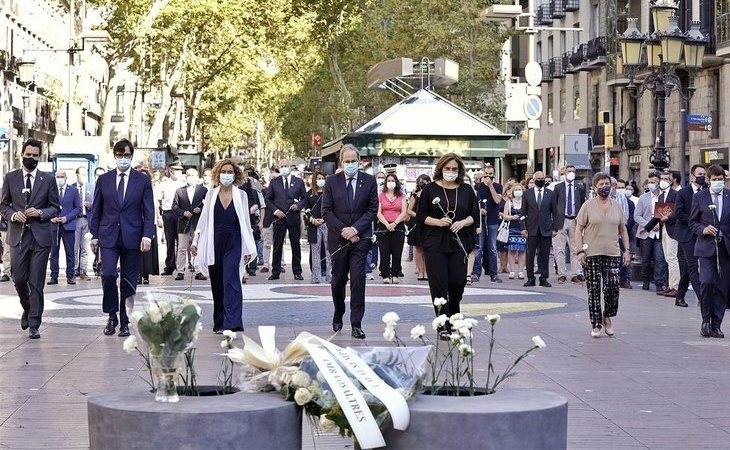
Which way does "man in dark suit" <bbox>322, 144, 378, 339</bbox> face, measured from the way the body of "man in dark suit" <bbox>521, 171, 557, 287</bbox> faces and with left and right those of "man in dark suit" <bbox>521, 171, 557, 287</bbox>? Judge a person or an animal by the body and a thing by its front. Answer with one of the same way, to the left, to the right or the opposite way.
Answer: the same way

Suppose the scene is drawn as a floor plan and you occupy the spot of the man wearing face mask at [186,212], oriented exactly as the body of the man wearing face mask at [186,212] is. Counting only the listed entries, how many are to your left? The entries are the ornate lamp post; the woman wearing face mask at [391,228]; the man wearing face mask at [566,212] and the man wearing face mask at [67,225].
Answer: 3

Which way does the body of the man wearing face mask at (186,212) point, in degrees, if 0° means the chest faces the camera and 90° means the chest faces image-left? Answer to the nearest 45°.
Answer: approximately 0°

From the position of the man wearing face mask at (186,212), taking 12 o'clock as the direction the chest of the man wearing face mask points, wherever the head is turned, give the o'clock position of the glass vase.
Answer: The glass vase is roughly at 12 o'clock from the man wearing face mask.

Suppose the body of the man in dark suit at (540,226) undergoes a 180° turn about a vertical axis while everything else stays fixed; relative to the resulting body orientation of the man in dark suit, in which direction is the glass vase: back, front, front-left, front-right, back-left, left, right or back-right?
back

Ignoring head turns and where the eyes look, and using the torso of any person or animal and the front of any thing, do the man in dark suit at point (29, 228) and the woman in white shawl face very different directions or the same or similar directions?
same or similar directions

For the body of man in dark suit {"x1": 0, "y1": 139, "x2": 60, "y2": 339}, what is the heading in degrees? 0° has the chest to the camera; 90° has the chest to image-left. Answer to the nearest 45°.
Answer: approximately 0°

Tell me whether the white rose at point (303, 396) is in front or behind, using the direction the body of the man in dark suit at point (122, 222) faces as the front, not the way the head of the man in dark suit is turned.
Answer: in front

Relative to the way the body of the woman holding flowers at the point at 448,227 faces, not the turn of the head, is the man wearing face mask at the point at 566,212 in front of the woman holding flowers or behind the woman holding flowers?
behind

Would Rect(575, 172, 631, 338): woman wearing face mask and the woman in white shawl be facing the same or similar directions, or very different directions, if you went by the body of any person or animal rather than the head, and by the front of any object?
same or similar directions

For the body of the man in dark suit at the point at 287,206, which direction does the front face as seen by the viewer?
toward the camera

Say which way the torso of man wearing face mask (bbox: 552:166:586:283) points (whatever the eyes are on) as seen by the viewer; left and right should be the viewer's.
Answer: facing the viewer

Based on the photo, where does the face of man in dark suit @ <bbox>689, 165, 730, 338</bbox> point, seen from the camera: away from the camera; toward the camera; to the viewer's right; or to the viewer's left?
toward the camera
